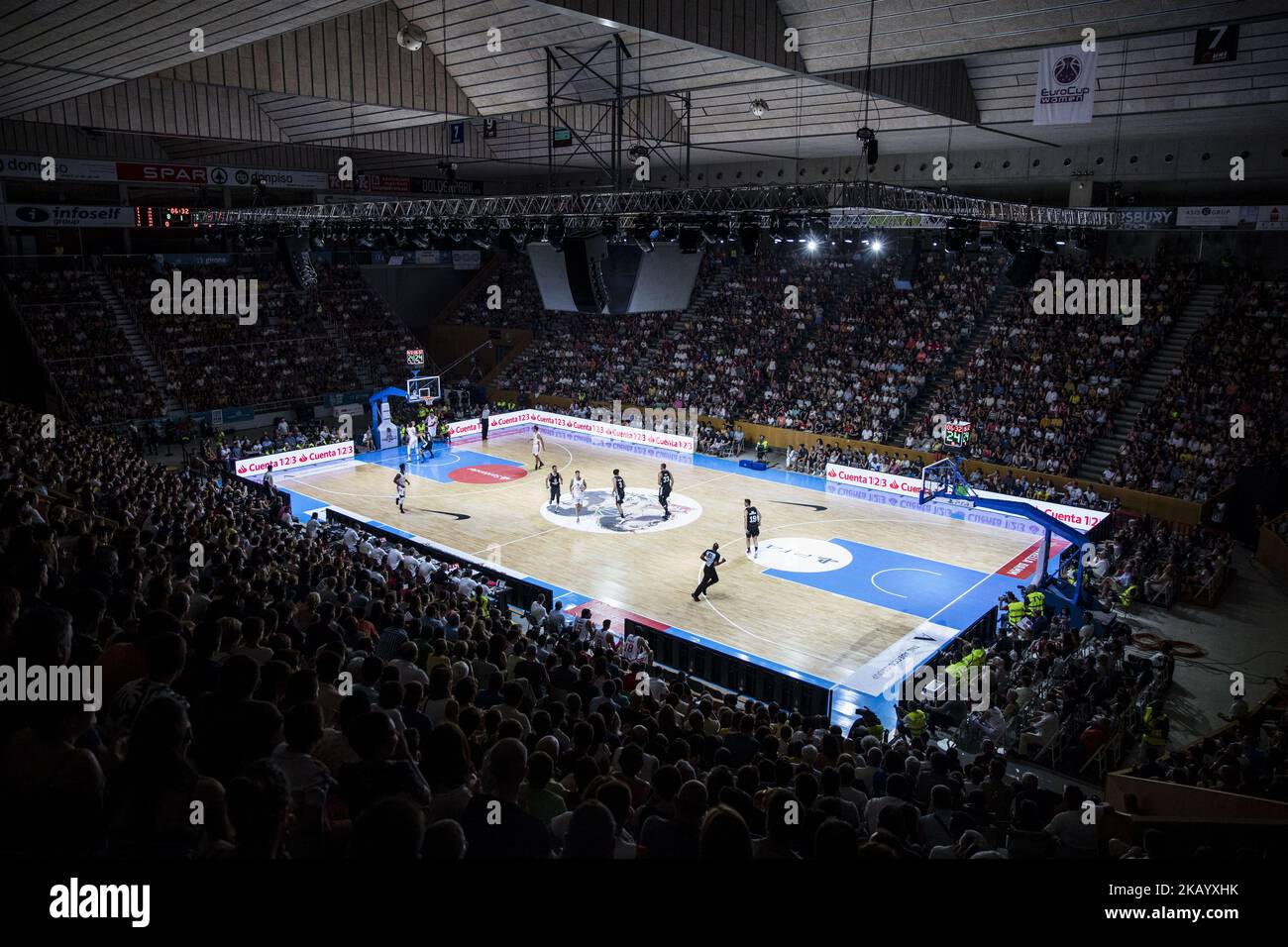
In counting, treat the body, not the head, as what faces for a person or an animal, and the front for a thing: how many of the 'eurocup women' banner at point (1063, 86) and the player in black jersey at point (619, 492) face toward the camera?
1

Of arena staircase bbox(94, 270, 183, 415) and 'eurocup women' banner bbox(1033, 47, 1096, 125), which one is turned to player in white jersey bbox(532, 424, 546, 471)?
the arena staircase

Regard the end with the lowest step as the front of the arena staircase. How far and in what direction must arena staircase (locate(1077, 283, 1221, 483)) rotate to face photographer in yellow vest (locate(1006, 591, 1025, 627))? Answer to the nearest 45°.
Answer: approximately 45° to its left

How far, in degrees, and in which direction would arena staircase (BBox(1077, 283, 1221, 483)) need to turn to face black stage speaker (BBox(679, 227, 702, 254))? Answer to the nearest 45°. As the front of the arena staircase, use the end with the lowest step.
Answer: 0° — it already faces it

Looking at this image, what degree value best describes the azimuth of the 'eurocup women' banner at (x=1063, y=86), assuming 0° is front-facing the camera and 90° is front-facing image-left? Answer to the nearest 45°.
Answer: approximately 0°

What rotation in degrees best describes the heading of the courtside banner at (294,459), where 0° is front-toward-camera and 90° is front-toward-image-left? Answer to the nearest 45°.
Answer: approximately 315°

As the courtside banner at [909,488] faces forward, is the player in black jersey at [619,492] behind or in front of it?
in front

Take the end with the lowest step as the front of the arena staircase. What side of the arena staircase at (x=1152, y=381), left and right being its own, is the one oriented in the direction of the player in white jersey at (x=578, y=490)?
front

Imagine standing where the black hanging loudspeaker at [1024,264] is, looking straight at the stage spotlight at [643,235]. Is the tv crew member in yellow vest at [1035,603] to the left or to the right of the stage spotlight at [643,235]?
left

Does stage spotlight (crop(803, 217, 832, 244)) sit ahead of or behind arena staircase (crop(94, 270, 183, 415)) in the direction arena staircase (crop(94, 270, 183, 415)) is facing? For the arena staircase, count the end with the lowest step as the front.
ahead

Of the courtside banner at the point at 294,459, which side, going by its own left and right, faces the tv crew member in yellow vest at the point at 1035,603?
front

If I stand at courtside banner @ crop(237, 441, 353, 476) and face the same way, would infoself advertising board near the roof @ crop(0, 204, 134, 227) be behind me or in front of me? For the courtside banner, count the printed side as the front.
behind

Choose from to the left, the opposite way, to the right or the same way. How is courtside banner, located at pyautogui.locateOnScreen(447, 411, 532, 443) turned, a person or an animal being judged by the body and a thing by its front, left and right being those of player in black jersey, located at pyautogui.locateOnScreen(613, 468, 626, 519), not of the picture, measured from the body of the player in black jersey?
the opposite way

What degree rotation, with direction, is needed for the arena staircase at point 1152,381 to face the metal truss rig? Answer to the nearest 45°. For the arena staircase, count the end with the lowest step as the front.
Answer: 0° — it already faces it

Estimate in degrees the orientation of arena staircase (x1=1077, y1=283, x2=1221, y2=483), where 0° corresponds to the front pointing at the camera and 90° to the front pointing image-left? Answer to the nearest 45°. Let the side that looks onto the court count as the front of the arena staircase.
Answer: approximately 45°
